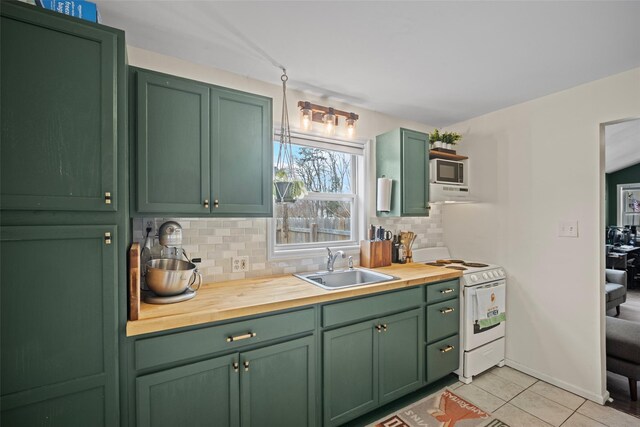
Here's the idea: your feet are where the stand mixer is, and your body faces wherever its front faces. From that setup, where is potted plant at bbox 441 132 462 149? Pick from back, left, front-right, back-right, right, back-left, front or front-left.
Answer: left

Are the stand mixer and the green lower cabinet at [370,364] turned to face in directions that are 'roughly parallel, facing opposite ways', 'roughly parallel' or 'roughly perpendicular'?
roughly parallel

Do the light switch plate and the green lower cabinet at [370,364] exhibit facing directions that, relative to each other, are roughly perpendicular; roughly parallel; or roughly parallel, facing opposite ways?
roughly perpendicular

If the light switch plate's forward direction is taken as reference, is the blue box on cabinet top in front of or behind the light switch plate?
in front

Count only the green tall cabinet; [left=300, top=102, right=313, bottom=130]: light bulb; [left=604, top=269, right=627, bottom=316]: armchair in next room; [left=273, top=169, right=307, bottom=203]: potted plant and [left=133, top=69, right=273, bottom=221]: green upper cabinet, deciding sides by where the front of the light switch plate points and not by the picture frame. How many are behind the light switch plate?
1

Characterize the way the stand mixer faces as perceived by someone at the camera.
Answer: facing the viewer

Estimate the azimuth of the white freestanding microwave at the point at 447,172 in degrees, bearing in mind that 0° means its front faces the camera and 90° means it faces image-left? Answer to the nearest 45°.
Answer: approximately 315°

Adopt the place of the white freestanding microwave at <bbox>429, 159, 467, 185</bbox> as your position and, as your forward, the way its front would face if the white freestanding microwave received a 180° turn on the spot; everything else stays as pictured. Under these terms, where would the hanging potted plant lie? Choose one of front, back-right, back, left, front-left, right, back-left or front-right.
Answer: left

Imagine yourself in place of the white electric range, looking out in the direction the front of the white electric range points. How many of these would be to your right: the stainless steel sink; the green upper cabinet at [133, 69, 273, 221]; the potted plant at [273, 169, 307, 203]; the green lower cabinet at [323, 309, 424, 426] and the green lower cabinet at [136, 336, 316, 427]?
5

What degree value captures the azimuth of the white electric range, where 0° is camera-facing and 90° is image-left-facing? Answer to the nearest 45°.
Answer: approximately 315°

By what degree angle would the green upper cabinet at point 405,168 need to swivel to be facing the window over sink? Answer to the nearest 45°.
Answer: approximately 135° to its right

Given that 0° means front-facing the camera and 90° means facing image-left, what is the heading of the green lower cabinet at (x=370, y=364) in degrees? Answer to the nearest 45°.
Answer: approximately 315°
